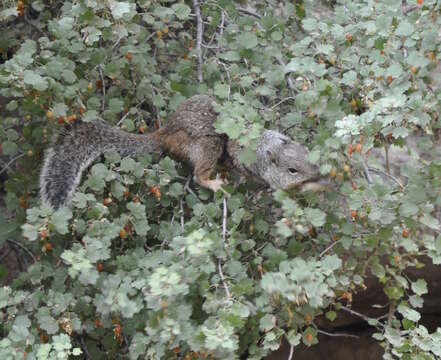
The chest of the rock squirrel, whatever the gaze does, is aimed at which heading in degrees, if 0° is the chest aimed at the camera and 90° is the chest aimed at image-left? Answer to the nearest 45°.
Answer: approximately 270°

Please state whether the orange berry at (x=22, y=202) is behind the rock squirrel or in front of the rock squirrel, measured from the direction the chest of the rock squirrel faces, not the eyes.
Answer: behind

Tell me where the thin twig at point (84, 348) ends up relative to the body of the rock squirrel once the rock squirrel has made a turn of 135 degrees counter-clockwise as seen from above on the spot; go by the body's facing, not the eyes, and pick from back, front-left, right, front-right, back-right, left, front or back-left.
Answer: left

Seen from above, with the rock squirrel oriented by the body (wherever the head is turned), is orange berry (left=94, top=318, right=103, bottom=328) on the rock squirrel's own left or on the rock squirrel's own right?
on the rock squirrel's own right

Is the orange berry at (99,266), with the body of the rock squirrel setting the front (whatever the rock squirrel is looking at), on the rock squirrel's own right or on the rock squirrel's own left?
on the rock squirrel's own right
